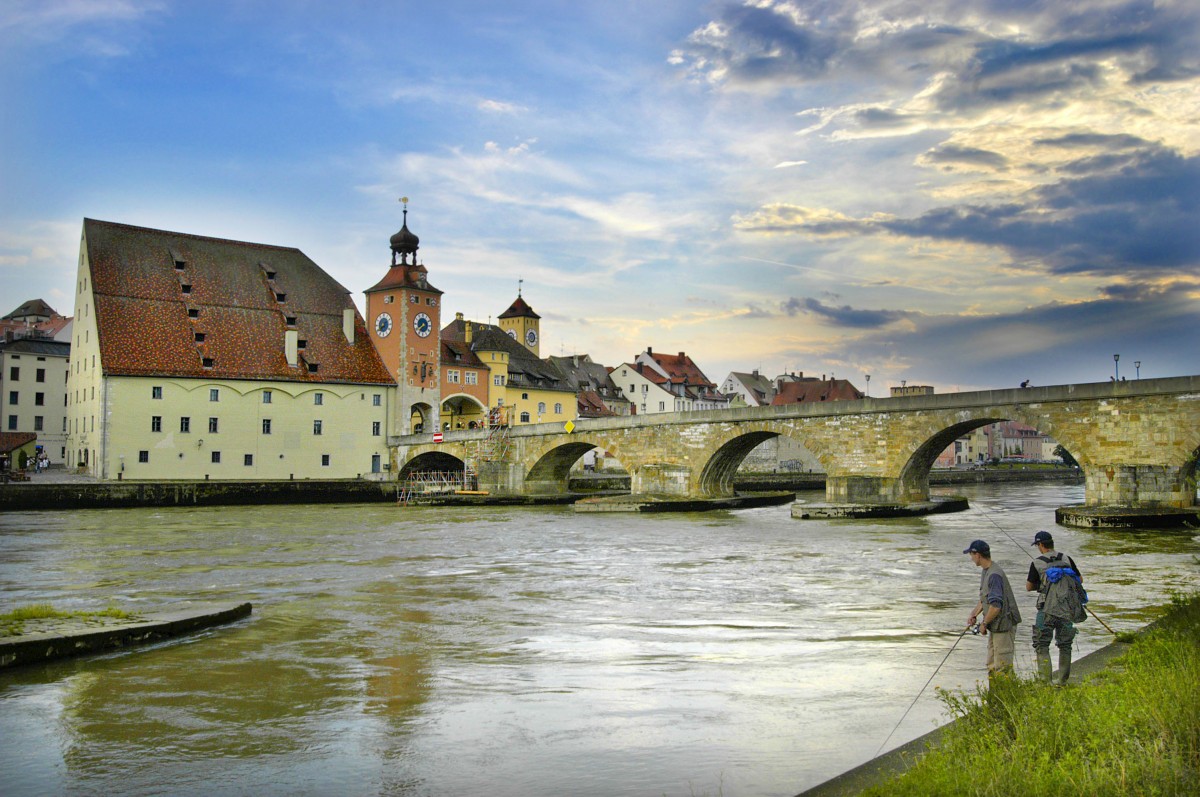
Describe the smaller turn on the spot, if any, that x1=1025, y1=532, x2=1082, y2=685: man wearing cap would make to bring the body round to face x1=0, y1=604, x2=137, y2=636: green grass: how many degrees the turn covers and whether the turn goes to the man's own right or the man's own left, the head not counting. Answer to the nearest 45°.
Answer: approximately 45° to the man's own left

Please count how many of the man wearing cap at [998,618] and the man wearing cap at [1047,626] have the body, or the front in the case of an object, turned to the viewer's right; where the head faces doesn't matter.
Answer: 0

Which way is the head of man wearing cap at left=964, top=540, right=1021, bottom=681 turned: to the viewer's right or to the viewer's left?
to the viewer's left

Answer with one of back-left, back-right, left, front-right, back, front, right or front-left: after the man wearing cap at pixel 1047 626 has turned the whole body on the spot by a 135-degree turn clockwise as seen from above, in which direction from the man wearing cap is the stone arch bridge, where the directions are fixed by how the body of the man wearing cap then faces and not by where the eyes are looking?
left

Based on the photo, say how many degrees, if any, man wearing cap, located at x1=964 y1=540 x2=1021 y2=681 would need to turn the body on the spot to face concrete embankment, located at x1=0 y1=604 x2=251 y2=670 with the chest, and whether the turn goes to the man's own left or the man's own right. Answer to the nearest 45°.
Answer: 0° — they already face it

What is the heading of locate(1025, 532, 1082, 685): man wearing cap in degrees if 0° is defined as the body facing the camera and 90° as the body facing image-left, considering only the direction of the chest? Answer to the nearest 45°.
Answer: approximately 135°

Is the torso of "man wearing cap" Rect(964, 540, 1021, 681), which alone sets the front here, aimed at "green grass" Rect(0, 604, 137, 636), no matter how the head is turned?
yes

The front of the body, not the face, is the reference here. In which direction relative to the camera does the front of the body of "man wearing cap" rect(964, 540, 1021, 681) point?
to the viewer's left

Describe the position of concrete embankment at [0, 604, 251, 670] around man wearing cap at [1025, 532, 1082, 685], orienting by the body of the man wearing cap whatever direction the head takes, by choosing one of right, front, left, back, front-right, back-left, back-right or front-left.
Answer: front-left

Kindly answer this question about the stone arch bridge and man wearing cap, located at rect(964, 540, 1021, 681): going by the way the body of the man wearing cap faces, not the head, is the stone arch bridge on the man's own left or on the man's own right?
on the man's own right
